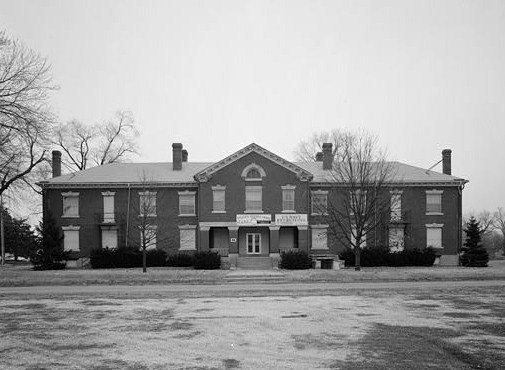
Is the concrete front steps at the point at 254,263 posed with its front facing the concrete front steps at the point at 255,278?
yes

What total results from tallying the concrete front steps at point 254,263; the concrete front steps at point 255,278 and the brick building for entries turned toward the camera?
3

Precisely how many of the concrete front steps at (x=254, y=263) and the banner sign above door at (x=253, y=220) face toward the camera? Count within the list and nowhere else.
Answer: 2

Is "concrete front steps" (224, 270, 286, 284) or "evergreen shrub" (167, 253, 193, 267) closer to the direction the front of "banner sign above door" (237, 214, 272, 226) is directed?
the concrete front steps

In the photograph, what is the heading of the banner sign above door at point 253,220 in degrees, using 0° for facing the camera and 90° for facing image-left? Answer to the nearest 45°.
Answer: approximately 0°

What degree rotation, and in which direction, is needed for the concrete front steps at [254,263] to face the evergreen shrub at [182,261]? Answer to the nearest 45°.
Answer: approximately 90° to its right

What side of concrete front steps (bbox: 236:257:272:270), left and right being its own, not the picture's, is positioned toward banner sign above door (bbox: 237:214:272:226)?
back

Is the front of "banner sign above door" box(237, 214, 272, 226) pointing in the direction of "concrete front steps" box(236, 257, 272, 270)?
yes

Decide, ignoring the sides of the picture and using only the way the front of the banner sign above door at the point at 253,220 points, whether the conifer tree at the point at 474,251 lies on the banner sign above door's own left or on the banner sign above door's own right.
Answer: on the banner sign above door's own left
